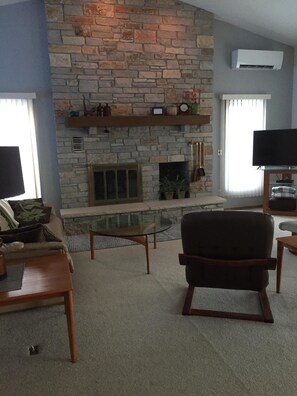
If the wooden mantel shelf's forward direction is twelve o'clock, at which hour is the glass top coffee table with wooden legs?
The glass top coffee table with wooden legs is roughly at 12 o'clock from the wooden mantel shelf.

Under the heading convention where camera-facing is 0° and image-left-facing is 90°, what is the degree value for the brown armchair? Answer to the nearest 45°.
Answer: approximately 180°

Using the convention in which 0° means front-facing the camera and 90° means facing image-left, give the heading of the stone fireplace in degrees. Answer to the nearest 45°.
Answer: approximately 0°

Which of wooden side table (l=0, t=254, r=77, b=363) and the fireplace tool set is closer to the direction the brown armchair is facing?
the fireplace tool set

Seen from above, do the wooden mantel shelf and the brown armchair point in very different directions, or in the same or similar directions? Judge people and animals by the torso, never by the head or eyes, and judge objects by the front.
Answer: very different directions

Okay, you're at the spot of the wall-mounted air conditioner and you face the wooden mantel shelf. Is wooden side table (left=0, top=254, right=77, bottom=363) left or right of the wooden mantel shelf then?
left

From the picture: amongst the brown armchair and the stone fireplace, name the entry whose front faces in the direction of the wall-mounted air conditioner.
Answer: the brown armchair

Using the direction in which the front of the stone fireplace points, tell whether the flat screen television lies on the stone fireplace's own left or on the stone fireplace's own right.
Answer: on the stone fireplace's own left
